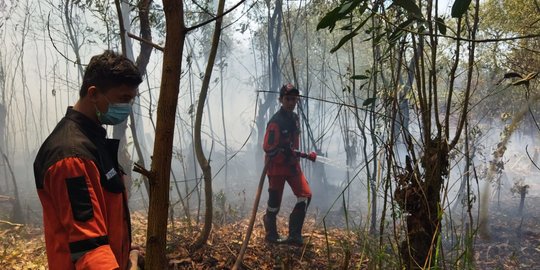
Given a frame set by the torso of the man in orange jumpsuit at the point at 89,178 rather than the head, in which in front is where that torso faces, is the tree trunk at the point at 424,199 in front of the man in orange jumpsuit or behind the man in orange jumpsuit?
in front

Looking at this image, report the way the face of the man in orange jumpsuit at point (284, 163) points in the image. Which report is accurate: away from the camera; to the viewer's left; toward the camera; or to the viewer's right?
toward the camera

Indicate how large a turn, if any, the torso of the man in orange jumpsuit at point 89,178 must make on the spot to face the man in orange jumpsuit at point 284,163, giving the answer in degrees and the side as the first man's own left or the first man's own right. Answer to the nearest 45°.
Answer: approximately 45° to the first man's own left

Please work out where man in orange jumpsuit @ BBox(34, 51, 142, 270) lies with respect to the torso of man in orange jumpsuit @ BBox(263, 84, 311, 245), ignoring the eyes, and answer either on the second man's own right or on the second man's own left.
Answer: on the second man's own right

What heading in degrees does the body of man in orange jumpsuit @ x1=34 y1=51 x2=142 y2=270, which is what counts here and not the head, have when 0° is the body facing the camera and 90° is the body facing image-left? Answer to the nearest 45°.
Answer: approximately 270°

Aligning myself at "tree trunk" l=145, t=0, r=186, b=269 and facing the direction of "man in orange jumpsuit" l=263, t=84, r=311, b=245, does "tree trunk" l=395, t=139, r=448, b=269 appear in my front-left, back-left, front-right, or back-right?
front-right

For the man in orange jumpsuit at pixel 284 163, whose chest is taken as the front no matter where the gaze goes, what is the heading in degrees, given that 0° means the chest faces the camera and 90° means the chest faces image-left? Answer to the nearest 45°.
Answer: approximately 315°

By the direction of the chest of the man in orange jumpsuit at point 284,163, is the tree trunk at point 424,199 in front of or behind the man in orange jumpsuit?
in front

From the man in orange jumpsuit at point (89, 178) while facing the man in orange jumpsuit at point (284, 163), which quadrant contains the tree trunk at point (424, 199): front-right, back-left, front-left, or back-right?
front-right

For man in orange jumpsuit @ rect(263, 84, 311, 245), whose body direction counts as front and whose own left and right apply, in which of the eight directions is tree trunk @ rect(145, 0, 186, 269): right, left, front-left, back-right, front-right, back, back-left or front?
front-right

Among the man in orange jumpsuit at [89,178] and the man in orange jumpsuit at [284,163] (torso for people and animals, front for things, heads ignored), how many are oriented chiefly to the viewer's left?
0

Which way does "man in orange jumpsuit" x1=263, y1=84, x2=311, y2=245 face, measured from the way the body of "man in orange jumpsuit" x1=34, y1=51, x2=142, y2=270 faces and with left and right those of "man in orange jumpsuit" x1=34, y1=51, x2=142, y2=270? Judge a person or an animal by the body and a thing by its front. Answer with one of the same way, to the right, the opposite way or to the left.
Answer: to the right

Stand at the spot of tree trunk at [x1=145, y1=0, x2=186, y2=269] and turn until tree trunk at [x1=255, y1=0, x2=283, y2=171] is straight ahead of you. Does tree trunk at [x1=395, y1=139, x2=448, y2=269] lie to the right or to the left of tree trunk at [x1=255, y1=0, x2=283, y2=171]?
right

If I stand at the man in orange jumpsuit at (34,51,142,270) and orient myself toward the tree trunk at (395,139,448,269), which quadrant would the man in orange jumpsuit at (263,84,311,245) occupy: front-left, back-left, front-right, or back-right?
front-left
